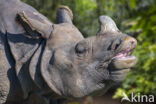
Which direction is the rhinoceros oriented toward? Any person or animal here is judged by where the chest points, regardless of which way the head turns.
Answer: to the viewer's right
